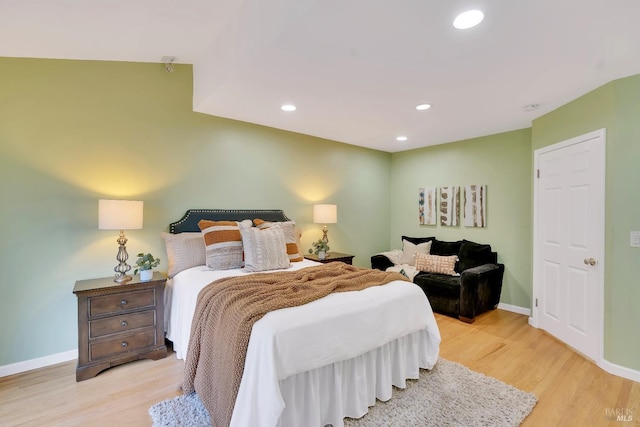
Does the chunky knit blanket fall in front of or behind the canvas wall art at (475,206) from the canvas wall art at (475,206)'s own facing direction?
in front

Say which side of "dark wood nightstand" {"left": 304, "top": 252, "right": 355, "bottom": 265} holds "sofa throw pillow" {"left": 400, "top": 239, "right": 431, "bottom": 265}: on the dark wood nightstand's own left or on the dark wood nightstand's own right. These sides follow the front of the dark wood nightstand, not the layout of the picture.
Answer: on the dark wood nightstand's own left

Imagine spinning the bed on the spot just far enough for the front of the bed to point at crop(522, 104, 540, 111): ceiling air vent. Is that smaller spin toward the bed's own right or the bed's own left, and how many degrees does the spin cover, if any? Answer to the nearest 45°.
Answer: approximately 90° to the bed's own left

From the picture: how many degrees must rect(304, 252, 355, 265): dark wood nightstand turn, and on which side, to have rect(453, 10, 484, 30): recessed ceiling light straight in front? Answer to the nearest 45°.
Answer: approximately 45° to its right

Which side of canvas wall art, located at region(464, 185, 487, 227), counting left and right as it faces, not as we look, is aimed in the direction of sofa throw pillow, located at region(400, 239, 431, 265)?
right

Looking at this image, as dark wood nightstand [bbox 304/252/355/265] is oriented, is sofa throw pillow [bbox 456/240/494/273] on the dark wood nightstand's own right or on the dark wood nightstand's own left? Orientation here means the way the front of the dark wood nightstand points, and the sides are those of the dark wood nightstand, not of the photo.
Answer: on the dark wood nightstand's own left
